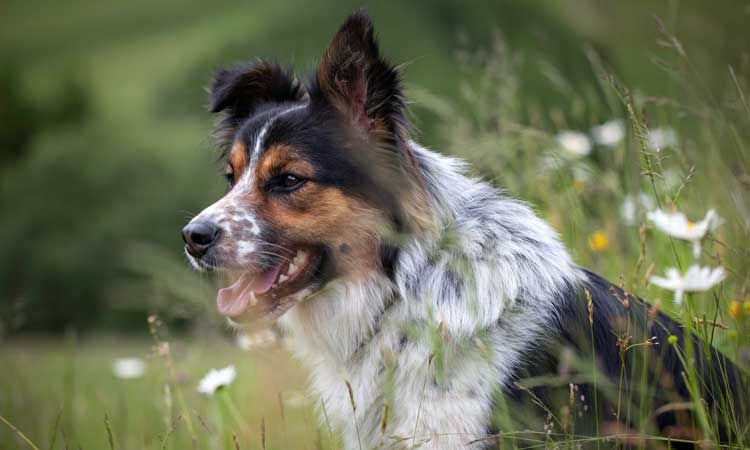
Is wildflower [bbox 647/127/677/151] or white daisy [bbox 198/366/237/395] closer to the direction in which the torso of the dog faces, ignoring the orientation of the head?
the white daisy

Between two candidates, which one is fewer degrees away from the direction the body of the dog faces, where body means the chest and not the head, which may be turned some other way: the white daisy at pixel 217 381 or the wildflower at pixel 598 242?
the white daisy

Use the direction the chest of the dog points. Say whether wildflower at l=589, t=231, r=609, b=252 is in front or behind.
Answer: behind

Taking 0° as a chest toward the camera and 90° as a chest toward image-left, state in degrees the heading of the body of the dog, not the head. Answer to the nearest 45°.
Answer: approximately 45°

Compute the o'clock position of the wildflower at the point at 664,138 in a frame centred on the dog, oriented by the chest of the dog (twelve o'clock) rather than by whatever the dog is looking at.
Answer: The wildflower is roughly at 6 o'clock from the dog.

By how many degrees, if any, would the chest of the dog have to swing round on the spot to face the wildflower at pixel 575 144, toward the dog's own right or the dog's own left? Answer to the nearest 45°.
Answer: approximately 135° to the dog's own right

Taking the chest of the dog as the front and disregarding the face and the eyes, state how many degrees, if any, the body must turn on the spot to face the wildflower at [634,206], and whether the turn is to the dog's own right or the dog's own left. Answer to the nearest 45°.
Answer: approximately 180°
